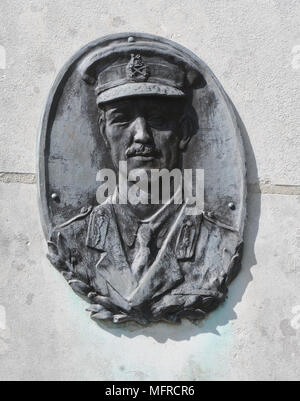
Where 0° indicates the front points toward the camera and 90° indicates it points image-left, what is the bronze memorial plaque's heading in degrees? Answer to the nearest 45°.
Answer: approximately 0°
